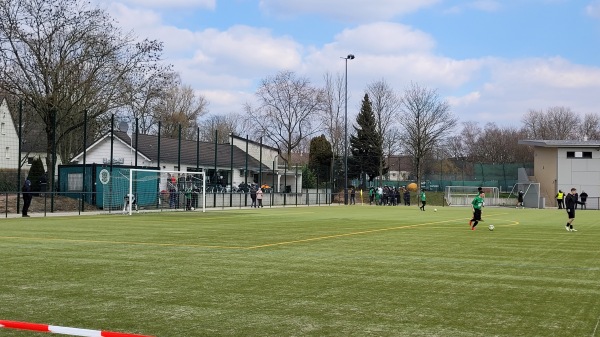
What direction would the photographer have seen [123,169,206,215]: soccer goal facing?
facing the viewer and to the right of the viewer
